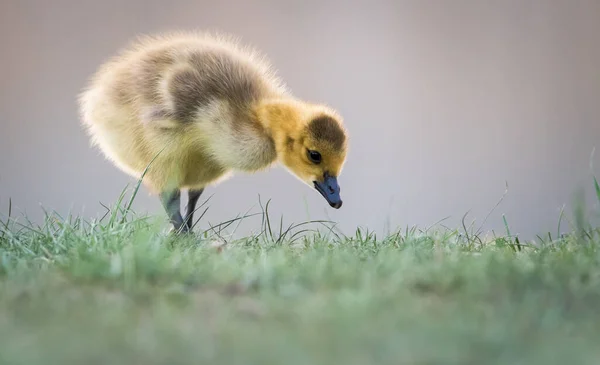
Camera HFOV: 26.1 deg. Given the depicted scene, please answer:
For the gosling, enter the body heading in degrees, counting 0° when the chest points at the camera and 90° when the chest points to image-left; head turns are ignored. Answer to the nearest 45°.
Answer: approximately 270°
